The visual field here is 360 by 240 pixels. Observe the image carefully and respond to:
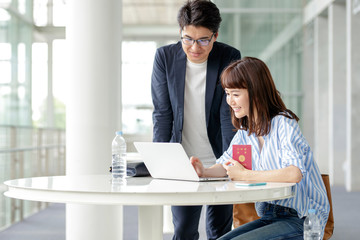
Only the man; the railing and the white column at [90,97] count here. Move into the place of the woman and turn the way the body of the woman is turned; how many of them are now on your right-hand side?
3

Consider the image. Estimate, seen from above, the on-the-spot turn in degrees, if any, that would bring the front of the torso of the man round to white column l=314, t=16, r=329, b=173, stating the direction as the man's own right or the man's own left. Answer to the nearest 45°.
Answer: approximately 180°

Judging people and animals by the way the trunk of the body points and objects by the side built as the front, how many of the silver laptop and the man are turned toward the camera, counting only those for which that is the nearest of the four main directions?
1

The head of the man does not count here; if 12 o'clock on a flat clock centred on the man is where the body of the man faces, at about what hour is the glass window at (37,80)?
The glass window is roughly at 5 o'clock from the man.

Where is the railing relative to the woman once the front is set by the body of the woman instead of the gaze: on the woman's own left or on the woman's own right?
on the woman's own right

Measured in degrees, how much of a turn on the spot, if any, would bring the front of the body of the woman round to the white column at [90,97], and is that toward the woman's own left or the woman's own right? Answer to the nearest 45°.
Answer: approximately 90° to the woman's own right

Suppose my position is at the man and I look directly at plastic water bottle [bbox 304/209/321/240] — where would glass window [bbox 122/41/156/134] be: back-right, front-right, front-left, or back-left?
back-left

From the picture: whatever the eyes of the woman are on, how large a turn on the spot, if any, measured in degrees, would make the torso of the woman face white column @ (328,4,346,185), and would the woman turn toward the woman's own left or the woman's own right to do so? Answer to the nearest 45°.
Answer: approximately 135° to the woman's own right

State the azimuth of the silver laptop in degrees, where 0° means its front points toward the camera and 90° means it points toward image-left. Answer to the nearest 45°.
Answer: approximately 225°
